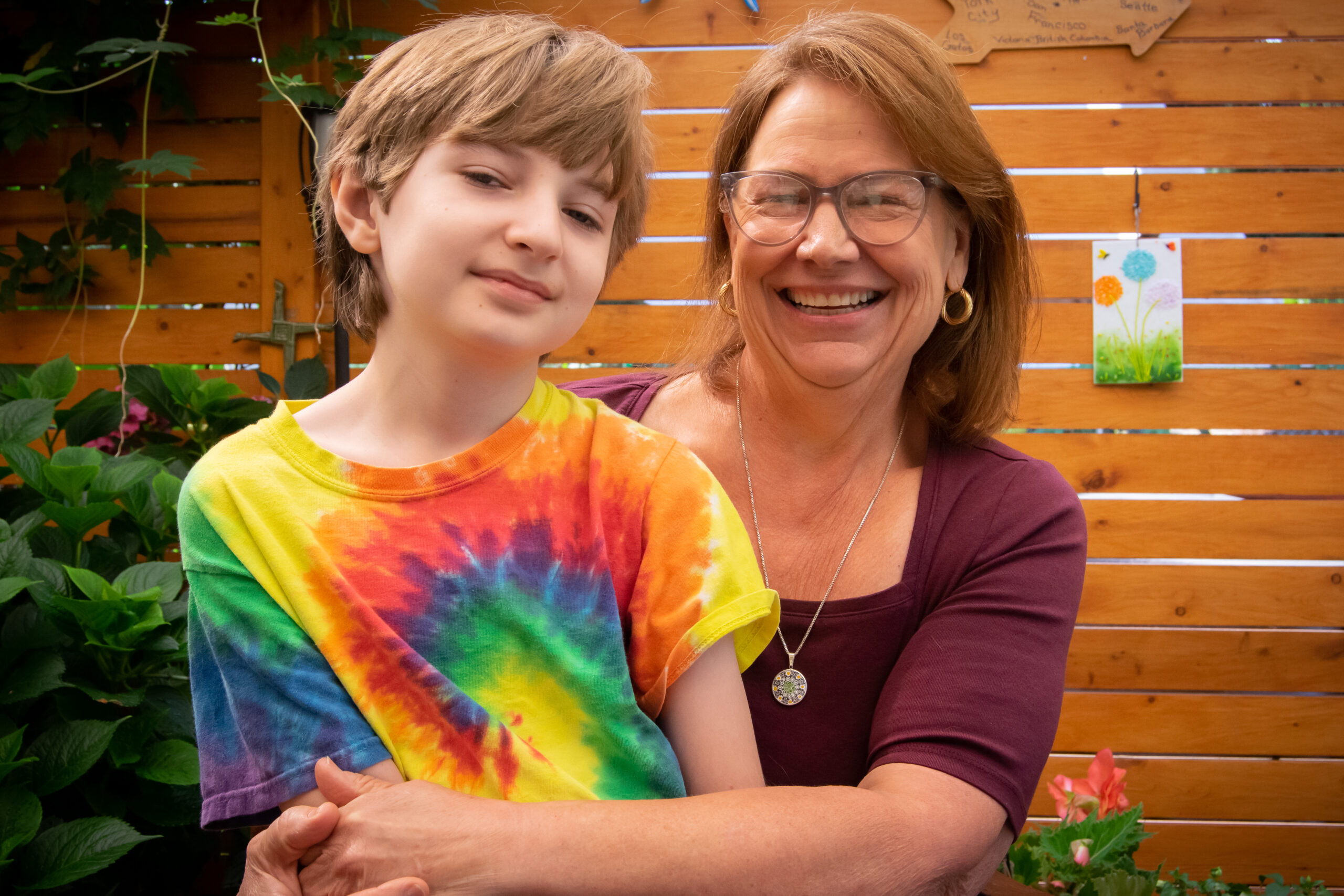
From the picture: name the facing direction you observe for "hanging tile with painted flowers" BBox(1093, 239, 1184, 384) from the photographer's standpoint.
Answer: facing the viewer

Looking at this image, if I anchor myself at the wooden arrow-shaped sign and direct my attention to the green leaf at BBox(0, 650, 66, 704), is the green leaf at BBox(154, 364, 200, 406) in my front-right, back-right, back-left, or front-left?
front-right

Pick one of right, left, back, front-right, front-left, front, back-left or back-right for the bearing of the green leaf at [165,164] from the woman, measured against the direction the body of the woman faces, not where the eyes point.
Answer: right

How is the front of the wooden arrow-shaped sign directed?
toward the camera

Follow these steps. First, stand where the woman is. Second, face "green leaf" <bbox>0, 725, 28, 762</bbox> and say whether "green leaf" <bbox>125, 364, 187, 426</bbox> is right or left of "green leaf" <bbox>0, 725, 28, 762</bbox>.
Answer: right

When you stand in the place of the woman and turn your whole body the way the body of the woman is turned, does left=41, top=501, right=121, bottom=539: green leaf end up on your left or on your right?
on your right

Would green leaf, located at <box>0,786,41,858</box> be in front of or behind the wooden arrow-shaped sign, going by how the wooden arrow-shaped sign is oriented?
in front

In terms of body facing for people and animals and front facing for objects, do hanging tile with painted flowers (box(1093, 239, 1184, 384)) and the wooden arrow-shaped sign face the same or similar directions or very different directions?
same or similar directions

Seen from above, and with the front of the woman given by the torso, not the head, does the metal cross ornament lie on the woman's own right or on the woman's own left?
on the woman's own right

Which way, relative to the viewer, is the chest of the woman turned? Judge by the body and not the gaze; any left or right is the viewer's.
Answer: facing the viewer and to the left of the viewer

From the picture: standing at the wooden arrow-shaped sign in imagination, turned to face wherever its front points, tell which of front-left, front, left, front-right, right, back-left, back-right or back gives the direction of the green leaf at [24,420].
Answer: front-right

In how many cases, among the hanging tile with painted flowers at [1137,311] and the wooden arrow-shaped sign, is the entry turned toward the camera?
2
